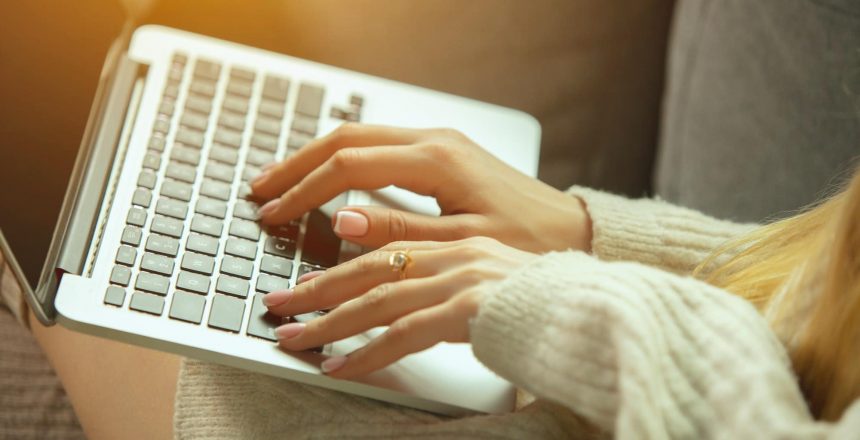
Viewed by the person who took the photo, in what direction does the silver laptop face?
facing to the right of the viewer
